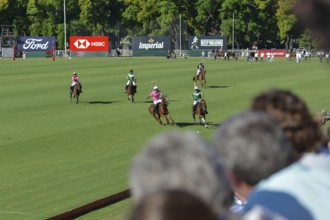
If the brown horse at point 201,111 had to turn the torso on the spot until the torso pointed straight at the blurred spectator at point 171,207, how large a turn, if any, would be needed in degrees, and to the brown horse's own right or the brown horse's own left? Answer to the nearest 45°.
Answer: approximately 45° to the brown horse's own right

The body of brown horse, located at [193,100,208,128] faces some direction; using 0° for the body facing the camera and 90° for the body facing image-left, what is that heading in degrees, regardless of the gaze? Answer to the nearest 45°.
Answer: approximately 315°

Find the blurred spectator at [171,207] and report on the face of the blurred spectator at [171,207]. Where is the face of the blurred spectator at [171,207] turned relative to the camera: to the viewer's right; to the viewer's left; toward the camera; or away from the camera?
away from the camera

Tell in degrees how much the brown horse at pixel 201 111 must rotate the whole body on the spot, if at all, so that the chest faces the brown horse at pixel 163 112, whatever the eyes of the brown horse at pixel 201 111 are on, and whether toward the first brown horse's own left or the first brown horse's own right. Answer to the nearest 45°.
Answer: approximately 135° to the first brown horse's own right
